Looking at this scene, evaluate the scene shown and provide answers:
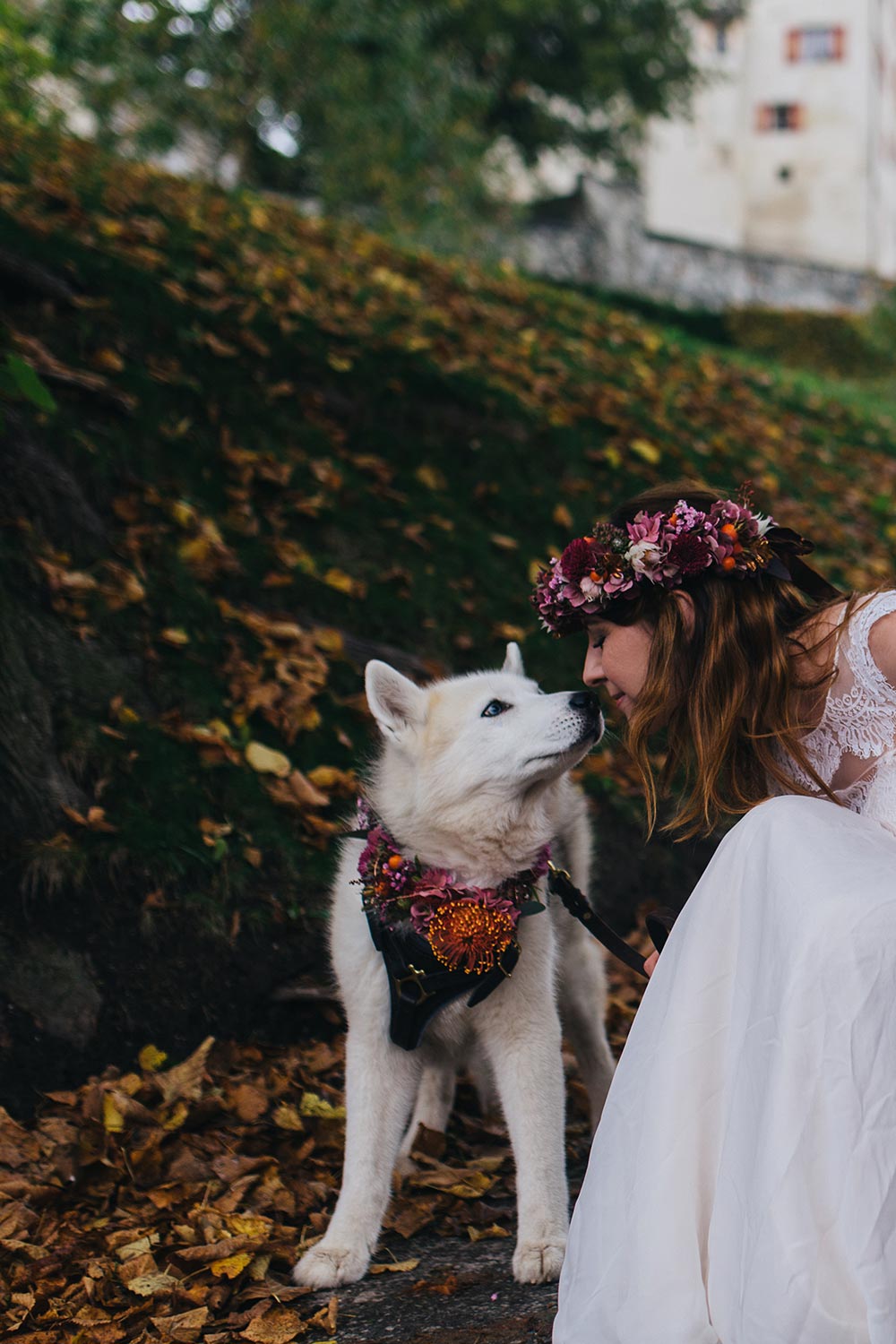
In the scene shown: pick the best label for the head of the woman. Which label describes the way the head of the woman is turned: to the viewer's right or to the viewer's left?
to the viewer's left

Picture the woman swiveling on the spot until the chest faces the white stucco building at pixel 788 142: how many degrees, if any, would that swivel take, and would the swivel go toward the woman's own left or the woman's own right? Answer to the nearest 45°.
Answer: approximately 90° to the woman's own right

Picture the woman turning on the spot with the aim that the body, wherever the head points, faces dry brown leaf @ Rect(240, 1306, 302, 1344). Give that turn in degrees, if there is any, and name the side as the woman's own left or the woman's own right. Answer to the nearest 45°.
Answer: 0° — they already face it

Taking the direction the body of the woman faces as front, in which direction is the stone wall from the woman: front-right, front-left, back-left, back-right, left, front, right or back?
right

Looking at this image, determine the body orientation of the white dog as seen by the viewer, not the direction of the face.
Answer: toward the camera

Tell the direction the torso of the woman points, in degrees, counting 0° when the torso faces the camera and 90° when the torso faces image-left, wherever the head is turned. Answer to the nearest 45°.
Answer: approximately 90°

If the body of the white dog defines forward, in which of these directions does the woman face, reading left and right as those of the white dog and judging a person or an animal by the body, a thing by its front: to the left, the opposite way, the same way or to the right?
to the right
